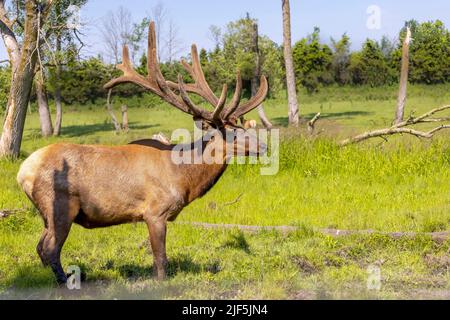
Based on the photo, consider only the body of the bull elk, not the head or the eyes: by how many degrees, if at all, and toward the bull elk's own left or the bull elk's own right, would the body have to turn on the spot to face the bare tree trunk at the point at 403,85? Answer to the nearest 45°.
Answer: approximately 45° to the bull elk's own left

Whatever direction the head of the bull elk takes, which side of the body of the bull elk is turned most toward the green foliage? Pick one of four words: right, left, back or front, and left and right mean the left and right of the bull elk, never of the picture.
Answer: left

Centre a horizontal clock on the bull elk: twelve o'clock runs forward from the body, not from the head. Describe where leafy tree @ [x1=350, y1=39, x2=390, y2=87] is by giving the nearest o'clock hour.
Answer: The leafy tree is roughly at 10 o'clock from the bull elk.

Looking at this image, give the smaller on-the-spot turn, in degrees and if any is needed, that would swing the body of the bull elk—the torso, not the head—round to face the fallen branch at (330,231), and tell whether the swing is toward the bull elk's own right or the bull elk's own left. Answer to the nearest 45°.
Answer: approximately 45° to the bull elk's own left

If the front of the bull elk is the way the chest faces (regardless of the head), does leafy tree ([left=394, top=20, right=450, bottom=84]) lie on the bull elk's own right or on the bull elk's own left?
on the bull elk's own left

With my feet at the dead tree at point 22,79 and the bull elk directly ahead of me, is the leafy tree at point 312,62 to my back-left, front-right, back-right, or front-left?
back-left

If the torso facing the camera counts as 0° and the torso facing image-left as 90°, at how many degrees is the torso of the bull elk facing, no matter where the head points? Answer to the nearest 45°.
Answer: approximately 270°

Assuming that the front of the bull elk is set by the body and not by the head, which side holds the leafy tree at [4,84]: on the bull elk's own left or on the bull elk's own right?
on the bull elk's own left
